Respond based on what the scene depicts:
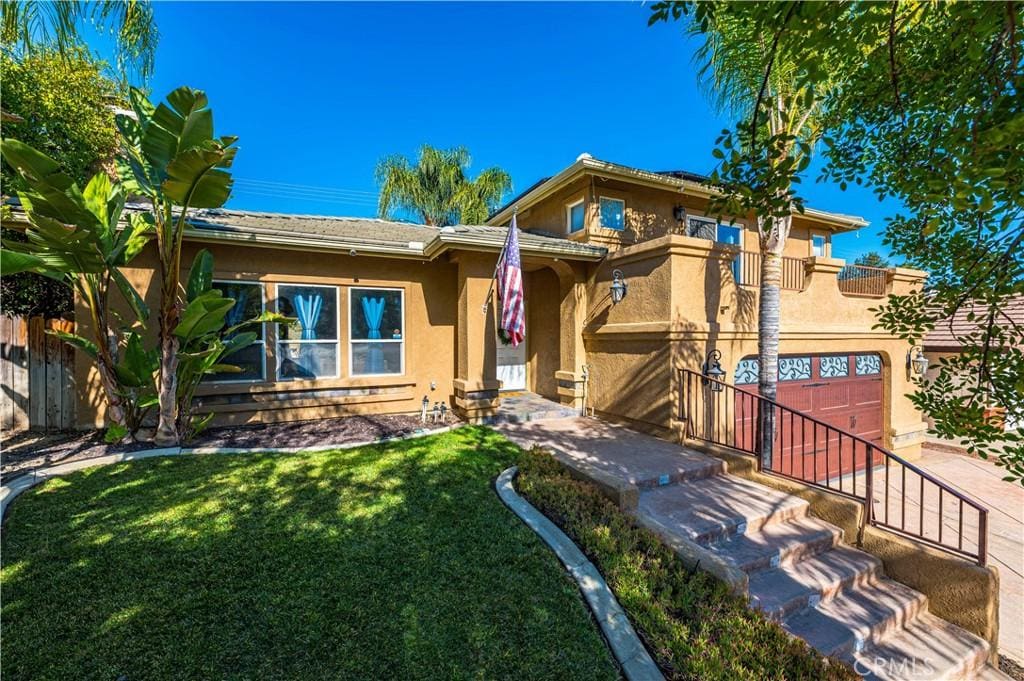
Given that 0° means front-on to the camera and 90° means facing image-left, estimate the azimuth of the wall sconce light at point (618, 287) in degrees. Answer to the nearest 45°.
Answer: approximately 45°

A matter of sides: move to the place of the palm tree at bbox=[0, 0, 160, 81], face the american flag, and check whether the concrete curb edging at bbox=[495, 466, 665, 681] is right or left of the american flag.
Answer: right

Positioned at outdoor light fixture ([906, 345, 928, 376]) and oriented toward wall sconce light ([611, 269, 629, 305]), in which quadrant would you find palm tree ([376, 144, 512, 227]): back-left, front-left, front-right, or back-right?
front-right

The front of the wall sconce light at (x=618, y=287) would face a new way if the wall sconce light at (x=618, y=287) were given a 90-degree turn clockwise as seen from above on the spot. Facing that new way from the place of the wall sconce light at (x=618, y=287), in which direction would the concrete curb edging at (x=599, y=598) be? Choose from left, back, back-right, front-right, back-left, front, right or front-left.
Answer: back-left

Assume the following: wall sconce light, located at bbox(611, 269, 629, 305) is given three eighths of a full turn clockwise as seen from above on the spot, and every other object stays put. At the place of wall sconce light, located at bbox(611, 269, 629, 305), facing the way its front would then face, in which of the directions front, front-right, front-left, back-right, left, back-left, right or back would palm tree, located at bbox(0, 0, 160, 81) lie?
back-left

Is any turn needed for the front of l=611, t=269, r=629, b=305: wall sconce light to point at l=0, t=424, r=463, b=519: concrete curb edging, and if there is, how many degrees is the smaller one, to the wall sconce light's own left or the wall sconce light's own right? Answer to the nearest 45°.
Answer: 0° — it already faces it

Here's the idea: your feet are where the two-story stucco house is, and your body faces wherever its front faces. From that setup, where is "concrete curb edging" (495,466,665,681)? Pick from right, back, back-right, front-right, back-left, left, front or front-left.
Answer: front

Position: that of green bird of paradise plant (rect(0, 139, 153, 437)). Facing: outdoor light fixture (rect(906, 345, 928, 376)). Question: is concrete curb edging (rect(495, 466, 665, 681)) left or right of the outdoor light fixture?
right

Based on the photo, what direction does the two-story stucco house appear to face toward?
toward the camera

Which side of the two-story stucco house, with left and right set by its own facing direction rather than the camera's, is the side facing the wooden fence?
right

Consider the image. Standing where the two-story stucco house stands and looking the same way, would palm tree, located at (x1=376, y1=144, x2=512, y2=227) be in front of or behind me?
behind
